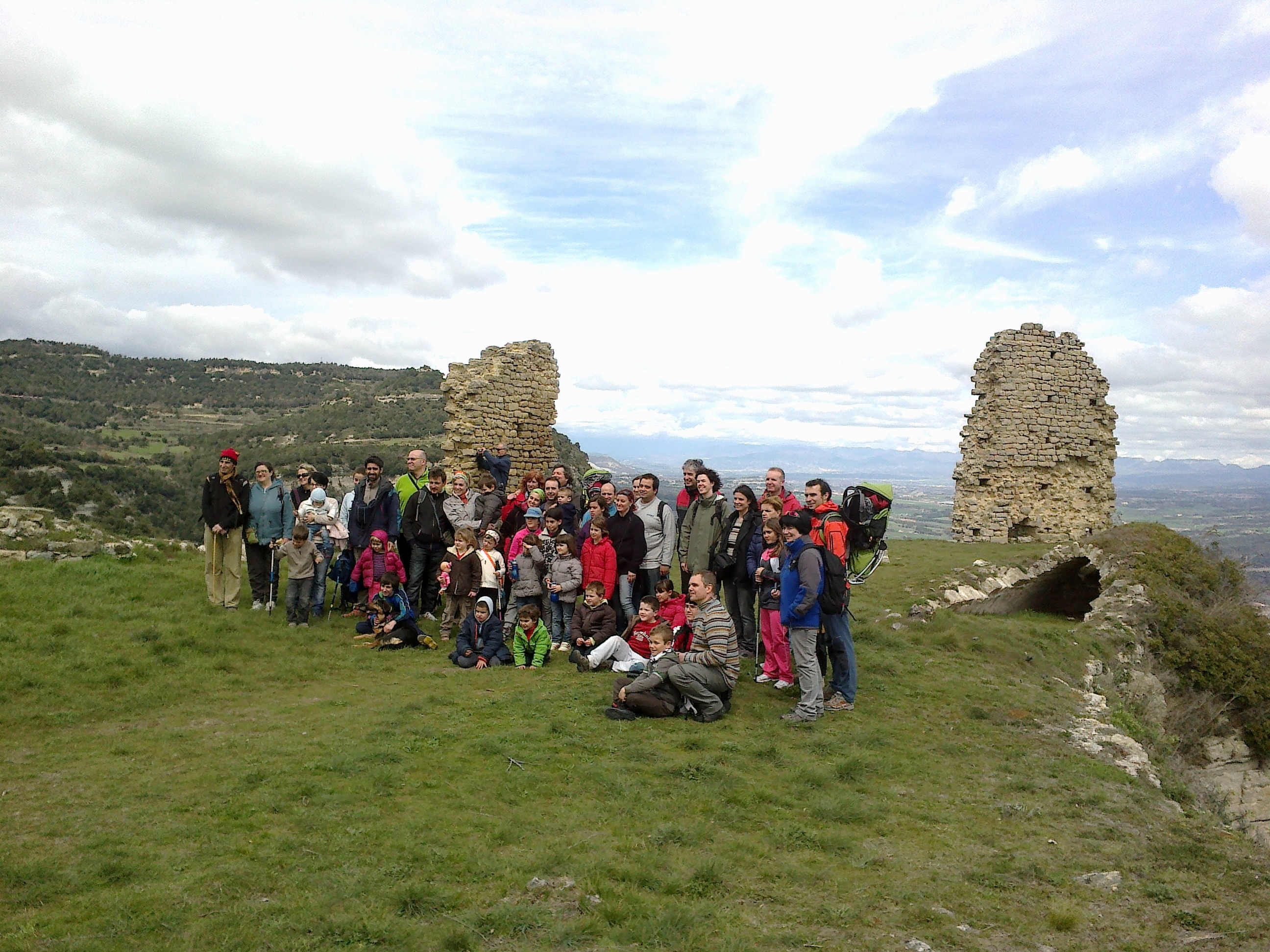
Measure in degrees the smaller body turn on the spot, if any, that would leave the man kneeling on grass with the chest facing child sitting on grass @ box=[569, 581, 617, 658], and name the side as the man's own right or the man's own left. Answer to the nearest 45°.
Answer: approximately 45° to the man's own right

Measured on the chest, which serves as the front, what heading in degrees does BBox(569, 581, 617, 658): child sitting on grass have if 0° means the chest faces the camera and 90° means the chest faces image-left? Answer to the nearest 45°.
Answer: approximately 45°

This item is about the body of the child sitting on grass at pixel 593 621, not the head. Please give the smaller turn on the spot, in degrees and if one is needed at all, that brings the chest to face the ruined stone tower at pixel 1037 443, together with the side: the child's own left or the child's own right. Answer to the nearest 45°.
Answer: approximately 180°

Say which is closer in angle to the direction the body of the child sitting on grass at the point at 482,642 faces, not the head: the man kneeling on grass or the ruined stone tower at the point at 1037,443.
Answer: the man kneeling on grass

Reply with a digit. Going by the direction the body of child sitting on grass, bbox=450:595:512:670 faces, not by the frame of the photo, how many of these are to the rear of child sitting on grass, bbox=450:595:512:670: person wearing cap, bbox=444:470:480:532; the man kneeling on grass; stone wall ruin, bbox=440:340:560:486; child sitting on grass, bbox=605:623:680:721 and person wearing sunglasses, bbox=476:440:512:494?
3

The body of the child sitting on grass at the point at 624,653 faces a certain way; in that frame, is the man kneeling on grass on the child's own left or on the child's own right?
on the child's own left

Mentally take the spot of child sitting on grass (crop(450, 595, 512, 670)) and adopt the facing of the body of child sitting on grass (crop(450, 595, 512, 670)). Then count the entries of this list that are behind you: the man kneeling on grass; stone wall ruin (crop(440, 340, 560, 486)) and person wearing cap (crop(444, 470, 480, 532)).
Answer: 2

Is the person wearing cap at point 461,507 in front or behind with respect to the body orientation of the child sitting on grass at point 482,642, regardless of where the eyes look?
behind
